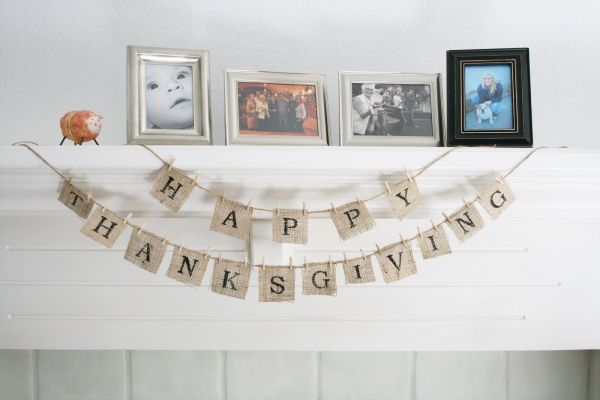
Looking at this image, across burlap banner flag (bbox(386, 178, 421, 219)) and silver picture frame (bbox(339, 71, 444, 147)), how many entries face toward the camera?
2

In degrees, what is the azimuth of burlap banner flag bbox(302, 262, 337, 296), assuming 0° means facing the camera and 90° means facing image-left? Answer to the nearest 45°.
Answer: approximately 0°

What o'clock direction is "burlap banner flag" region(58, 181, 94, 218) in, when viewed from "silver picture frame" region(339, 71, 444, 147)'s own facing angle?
The burlap banner flag is roughly at 2 o'clock from the silver picture frame.

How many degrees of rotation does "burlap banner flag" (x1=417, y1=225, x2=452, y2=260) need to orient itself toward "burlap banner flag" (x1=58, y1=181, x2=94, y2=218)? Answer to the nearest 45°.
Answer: approximately 90° to its right
